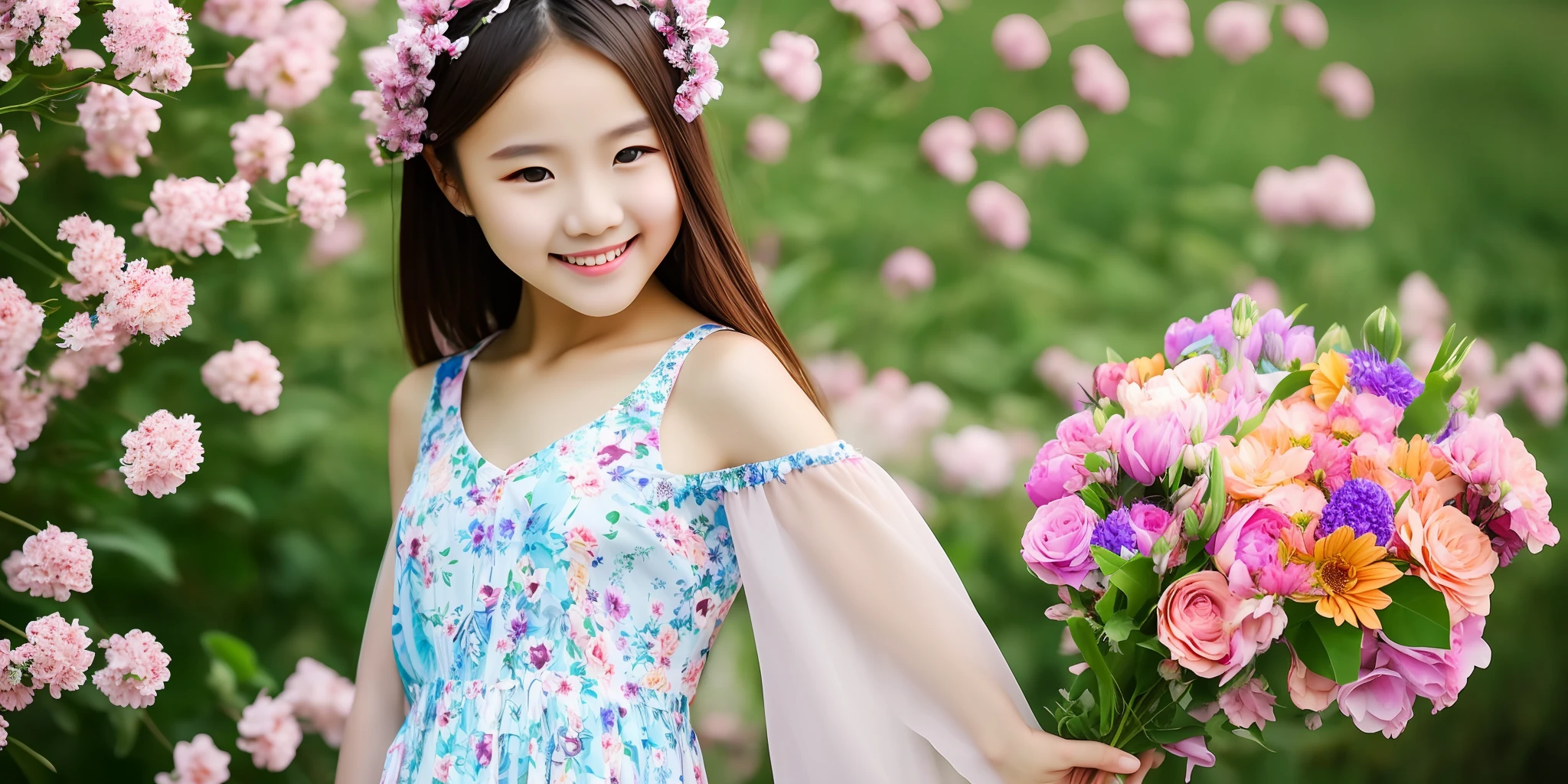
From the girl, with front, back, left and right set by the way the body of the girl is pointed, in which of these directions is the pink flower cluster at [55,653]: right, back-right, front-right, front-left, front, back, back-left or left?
front-right

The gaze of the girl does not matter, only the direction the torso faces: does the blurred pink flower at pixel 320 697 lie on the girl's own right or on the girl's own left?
on the girl's own right

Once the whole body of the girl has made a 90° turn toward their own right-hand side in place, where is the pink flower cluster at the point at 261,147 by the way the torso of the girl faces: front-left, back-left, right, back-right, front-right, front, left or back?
front

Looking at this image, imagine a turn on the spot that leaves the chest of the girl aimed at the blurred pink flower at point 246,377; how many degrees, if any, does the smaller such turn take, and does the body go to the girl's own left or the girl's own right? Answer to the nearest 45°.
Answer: approximately 90° to the girl's own right

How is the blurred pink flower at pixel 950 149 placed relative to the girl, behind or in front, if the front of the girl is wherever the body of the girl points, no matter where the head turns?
behind

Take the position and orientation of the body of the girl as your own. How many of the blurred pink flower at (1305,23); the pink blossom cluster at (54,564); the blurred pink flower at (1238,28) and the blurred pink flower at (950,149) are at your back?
3

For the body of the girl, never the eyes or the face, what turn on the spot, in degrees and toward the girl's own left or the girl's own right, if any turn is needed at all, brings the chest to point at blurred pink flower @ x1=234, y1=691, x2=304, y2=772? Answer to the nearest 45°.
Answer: approximately 90° to the girl's own right

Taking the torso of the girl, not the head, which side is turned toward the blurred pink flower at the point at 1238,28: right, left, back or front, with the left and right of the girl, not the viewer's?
back

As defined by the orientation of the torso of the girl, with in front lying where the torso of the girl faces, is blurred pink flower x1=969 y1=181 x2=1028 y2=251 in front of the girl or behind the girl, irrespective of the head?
behind

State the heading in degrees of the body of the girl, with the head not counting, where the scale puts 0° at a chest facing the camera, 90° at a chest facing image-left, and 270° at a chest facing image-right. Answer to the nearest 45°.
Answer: approximately 45°

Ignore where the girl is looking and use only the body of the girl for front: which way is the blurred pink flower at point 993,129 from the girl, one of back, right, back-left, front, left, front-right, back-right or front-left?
back

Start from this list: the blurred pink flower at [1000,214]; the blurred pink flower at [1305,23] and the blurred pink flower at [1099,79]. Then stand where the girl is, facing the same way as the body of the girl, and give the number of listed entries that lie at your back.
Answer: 3

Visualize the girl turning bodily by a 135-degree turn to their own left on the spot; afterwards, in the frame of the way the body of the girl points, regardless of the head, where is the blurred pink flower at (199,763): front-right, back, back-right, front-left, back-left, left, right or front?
back-left

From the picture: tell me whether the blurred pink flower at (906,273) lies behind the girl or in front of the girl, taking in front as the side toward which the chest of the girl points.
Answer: behind
